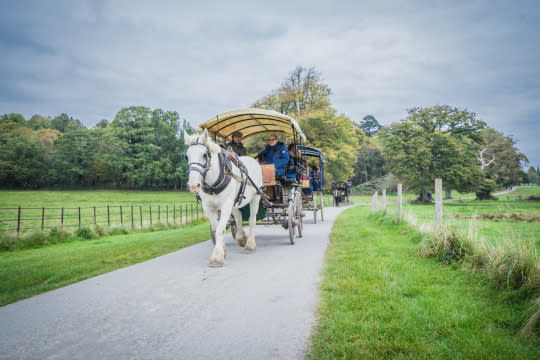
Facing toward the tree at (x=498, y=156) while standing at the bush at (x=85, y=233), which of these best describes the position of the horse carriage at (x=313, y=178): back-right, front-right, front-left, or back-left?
front-right

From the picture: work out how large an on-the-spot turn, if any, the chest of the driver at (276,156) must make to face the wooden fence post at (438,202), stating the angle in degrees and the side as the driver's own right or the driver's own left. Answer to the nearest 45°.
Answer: approximately 90° to the driver's own left

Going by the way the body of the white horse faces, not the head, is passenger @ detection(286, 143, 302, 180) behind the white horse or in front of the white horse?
behind

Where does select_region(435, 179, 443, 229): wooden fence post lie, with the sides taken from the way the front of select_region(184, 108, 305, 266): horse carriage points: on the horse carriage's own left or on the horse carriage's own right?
on the horse carriage's own left

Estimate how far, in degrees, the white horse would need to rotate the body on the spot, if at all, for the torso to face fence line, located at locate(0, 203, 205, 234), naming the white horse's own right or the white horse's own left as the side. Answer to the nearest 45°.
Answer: approximately 90° to the white horse's own right

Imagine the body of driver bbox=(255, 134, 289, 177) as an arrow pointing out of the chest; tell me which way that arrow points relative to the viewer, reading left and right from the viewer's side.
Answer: facing the viewer and to the left of the viewer

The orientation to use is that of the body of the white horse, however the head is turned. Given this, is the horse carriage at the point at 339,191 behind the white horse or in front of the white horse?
behind

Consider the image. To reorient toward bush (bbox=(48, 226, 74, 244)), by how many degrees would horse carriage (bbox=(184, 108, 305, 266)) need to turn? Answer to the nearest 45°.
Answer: approximately 90° to its right

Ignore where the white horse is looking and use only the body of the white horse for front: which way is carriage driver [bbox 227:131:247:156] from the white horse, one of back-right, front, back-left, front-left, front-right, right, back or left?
back-right

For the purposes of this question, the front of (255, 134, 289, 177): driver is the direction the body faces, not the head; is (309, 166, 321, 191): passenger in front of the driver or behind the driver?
behind

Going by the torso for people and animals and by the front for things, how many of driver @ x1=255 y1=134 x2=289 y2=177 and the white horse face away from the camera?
0
